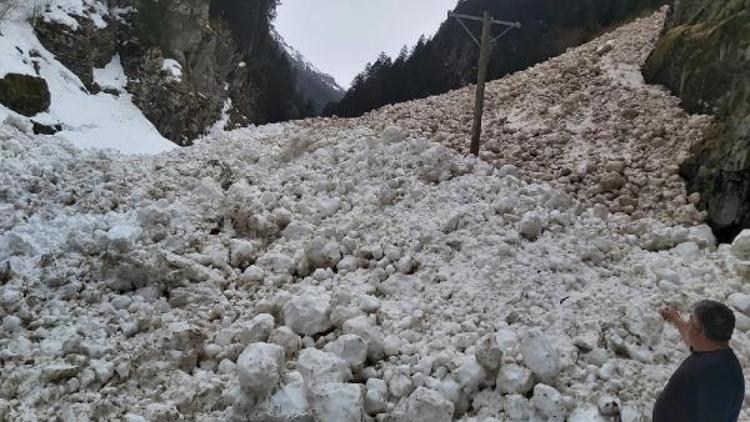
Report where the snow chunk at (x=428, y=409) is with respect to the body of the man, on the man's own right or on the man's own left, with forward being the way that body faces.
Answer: on the man's own left

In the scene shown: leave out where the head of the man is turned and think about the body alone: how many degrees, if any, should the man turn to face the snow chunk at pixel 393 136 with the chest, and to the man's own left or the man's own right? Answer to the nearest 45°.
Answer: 0° — they already face it

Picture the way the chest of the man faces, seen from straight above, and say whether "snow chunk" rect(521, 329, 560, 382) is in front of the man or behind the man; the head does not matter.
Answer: in front

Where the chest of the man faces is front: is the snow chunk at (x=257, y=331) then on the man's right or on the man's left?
on the man's left

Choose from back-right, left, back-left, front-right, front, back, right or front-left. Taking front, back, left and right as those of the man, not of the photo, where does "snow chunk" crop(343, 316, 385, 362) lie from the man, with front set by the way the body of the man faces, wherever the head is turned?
front-left

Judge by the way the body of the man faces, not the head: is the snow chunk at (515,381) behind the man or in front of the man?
in front

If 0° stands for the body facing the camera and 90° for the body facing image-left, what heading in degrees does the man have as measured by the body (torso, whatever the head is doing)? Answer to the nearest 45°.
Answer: approximately 135°

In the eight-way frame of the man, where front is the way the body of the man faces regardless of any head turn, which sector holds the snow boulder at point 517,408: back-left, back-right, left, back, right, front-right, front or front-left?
front-left

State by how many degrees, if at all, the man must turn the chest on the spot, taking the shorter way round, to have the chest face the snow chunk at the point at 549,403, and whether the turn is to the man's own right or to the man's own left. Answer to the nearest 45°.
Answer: approximately 45° to the man's own left
